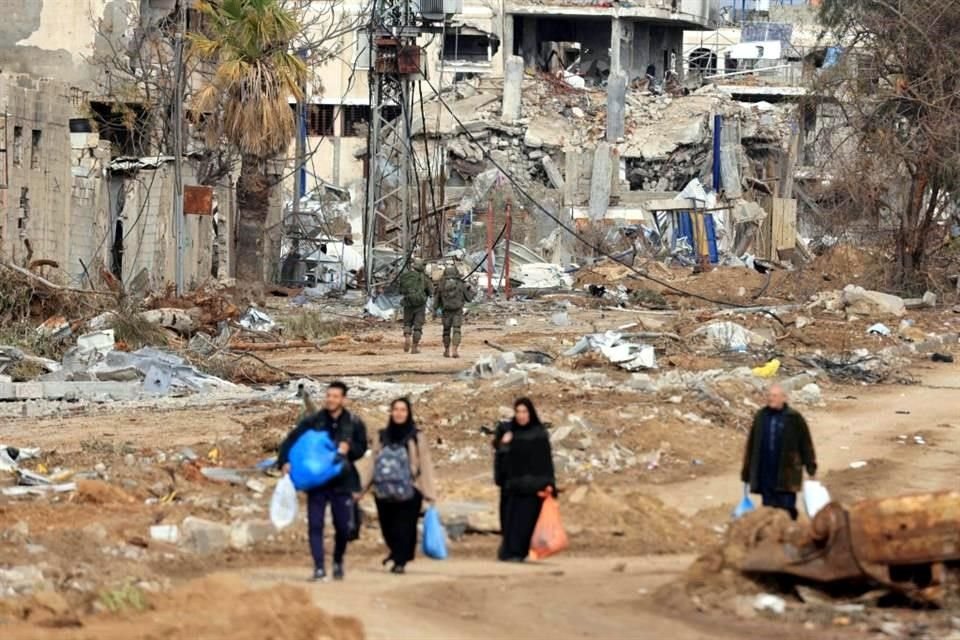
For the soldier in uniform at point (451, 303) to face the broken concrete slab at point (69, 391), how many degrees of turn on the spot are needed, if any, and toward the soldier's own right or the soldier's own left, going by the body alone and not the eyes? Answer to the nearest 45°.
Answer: approximately 135° to the soldier's own left

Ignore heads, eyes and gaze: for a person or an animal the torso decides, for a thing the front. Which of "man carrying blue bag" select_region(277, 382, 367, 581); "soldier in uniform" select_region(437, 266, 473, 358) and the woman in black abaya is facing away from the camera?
the soldier in uniform

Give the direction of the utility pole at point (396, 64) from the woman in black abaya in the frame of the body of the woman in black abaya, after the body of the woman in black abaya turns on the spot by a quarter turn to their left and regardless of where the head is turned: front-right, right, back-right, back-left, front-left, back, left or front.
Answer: left

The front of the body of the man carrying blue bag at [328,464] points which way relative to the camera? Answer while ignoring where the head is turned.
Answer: toward the camera

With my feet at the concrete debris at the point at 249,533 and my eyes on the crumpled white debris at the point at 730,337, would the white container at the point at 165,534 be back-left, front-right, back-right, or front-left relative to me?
back-left

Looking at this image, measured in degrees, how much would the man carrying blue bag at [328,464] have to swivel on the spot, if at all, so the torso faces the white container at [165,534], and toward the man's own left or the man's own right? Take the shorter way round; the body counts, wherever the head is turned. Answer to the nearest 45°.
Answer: approximately 135° to the man's own right

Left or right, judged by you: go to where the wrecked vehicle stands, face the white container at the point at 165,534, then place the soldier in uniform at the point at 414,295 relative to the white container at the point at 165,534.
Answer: right

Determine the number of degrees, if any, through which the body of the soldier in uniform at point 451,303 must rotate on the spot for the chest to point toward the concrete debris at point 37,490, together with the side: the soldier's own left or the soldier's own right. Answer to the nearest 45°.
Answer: approximately 180°

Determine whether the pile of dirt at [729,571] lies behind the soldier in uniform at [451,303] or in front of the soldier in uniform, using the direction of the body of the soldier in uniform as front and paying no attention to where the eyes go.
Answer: behind

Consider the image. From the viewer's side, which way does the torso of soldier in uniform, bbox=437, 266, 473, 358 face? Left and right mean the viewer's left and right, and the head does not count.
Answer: facing away from the viewer

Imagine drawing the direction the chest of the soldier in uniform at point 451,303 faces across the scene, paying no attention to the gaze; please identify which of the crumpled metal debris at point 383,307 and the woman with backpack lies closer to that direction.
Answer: the crumpled metal debris

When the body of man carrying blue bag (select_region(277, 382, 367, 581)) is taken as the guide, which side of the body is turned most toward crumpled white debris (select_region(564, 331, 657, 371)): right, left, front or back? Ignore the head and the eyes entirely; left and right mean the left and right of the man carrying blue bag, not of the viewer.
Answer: back

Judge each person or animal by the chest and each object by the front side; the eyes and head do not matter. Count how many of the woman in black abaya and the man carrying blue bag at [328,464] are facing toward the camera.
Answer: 2

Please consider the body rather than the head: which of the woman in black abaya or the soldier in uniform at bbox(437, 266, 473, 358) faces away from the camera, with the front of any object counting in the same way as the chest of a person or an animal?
the soldier in uniform

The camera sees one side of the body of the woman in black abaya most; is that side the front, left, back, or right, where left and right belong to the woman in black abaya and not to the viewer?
front

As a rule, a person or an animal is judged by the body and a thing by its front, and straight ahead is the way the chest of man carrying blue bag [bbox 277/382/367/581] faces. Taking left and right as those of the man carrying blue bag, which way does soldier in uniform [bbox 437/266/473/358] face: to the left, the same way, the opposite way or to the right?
the opposite way
